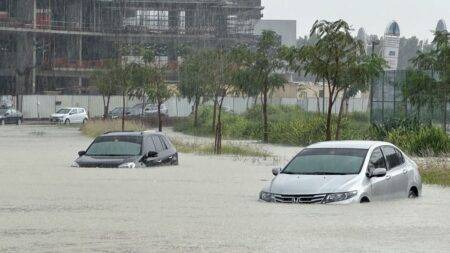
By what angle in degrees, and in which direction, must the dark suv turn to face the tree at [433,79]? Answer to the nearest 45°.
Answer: approximately 180°

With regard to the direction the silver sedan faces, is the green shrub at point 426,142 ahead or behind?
behind

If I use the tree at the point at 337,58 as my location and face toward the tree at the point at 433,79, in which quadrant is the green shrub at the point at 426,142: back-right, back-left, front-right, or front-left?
front-right

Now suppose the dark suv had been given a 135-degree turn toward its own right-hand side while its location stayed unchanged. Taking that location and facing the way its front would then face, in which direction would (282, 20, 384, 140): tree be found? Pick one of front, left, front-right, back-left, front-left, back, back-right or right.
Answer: front-right

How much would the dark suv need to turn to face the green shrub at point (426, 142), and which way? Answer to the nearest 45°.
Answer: approximately 180°

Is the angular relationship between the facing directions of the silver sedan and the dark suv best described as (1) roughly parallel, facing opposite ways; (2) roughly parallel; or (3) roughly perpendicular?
roughly parallel

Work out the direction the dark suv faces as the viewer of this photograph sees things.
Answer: facing the viewer and to the left of the viewer

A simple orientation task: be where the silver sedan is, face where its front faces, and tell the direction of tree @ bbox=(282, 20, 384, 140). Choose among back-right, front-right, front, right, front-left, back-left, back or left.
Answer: back-right

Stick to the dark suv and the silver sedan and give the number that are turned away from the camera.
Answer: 0

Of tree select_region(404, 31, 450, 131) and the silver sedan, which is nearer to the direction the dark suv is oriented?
the silver sedan

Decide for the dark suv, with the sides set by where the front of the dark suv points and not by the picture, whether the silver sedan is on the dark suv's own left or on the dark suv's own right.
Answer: on the dark suv's own left

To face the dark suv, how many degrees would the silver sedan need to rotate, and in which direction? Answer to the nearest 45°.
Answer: approximately 90° to its right
